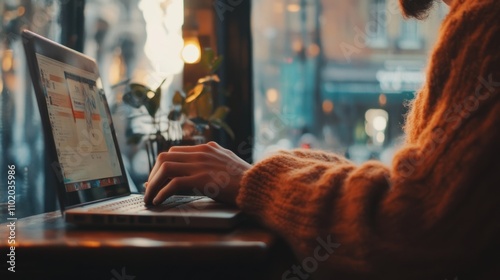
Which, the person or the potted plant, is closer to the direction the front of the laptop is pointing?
the person

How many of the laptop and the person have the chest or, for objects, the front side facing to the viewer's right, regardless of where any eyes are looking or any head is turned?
1

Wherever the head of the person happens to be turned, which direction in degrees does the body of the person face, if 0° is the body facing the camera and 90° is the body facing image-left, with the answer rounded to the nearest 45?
approximately 90°

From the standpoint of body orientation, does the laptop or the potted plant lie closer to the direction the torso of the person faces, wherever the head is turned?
the laptop

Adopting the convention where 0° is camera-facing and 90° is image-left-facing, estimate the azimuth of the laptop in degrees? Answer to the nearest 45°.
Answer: approximately 270°

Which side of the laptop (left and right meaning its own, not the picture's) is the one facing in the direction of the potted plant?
left

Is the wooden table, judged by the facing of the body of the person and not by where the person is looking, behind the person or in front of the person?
in front

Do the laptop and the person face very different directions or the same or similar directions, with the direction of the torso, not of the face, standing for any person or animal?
very different directions
